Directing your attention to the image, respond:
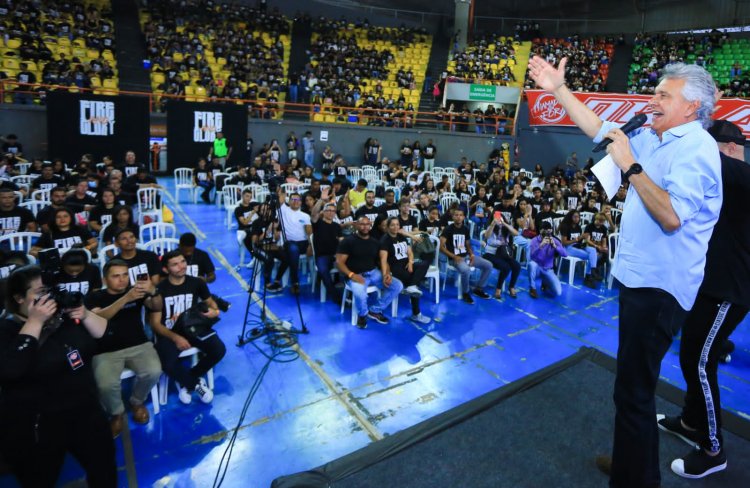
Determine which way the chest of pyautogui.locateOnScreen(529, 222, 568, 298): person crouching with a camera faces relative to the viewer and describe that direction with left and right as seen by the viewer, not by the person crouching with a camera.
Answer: facing the viewer

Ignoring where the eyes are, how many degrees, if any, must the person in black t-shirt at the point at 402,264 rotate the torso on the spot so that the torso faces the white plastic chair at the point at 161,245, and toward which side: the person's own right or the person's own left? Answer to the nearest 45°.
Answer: approximately 135° to the person's own right

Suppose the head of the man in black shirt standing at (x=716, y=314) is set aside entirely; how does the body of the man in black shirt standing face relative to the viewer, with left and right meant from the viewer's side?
facing to the left of the viewer

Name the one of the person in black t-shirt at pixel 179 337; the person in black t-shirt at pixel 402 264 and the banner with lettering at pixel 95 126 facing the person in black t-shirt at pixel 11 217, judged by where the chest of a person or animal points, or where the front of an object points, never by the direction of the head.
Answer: the banner with lettering

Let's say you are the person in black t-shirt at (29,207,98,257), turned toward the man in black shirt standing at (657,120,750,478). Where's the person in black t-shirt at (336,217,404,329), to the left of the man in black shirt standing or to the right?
left

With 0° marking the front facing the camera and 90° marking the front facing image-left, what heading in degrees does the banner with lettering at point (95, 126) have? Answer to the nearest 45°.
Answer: approximately 0°

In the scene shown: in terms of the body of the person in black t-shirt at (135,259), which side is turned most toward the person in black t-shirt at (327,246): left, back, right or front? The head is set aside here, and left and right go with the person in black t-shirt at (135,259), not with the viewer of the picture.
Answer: left

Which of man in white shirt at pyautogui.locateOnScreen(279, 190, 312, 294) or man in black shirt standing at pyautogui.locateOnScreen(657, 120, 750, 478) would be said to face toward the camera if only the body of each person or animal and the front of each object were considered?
the man in white shirt

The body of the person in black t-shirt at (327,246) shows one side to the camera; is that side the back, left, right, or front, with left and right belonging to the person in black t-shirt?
front

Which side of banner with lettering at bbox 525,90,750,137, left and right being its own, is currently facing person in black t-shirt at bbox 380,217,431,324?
front

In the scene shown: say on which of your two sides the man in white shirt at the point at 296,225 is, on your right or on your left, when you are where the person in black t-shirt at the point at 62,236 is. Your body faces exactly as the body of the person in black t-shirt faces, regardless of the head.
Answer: on your left

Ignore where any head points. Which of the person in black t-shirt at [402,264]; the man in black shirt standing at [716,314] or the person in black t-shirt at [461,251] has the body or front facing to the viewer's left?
the man in black shirt standing
